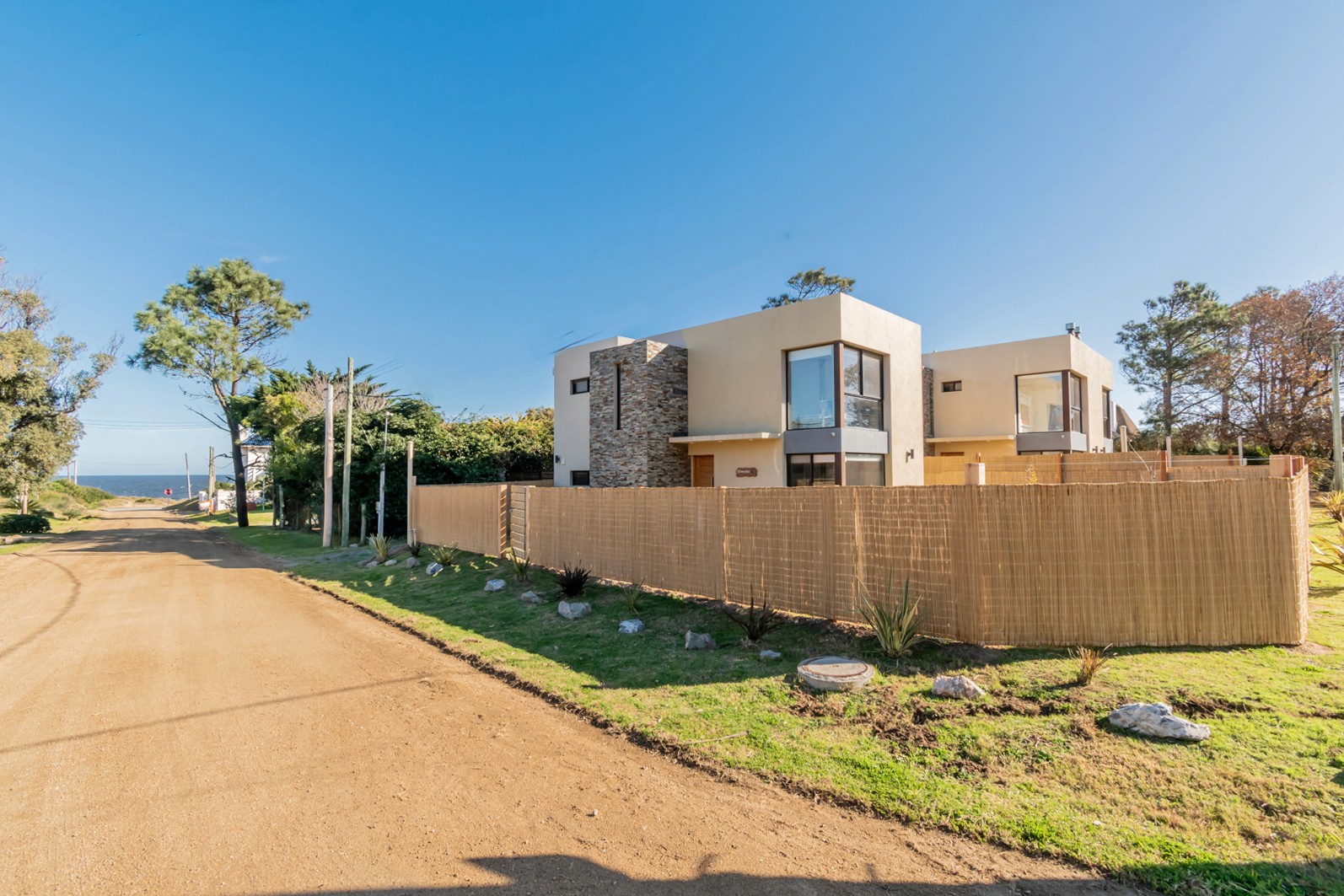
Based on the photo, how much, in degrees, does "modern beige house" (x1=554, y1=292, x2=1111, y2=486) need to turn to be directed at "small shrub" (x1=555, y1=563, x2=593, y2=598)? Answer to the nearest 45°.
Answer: approximately 45° to its left

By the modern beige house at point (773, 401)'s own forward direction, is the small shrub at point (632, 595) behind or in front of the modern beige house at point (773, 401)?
in front

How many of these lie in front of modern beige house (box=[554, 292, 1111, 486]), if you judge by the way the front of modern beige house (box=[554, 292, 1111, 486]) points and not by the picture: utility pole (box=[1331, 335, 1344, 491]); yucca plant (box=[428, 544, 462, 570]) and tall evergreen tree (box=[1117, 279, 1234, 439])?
1

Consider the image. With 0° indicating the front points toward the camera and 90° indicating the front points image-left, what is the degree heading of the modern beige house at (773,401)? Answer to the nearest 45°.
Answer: approximately 45°

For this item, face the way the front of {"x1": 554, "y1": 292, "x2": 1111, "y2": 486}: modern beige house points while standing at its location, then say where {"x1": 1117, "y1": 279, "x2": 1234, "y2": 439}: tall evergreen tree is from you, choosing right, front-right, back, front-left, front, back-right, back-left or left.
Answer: back

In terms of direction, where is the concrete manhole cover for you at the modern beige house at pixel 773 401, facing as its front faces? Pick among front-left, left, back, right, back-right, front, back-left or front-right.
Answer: front-left

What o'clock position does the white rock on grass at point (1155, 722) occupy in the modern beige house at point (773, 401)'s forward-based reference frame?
The white rock on grass is roughly at 10 o'clock from the modern beige house.

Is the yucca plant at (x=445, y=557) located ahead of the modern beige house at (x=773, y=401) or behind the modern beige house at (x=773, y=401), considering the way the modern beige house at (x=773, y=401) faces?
ahead
